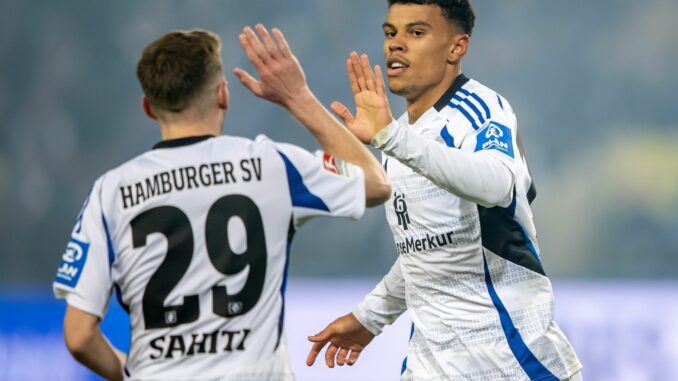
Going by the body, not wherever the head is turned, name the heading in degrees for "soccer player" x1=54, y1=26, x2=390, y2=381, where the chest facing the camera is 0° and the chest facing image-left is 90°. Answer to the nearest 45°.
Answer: approximately 180°

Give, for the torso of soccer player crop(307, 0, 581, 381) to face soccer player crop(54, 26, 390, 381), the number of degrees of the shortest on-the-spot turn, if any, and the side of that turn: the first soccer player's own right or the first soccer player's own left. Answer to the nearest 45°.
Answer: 0° — they already face them

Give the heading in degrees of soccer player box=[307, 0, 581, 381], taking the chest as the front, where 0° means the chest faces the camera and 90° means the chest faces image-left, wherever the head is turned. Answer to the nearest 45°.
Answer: approximately 45°

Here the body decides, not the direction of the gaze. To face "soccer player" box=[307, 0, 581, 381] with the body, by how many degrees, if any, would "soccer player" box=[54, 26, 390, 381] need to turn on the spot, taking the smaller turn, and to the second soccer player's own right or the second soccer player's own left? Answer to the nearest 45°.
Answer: approximately 45° to the second soccer player's own right

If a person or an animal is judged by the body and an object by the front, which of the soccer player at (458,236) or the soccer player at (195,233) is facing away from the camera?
the soccer player at (195,233)

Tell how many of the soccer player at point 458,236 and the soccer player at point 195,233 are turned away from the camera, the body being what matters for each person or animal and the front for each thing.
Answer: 1
